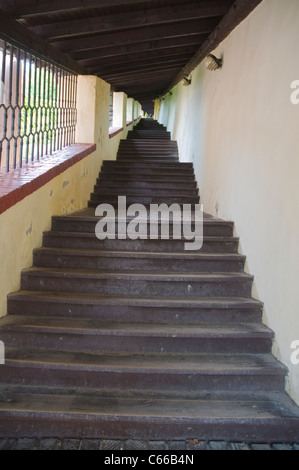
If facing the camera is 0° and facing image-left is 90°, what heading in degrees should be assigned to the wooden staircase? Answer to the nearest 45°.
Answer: approximately 0°
